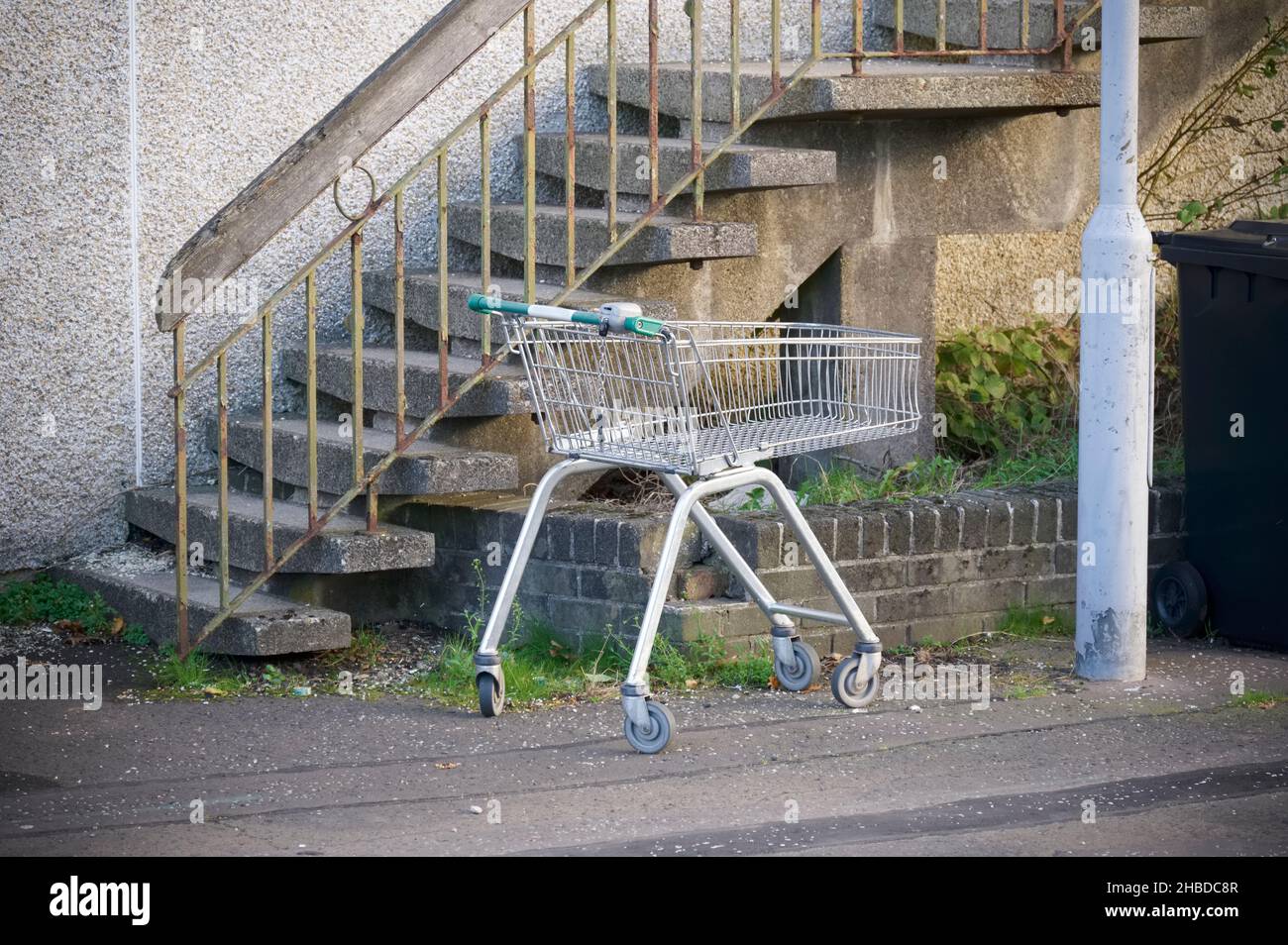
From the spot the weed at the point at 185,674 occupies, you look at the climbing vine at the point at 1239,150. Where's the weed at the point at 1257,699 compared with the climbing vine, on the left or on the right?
right

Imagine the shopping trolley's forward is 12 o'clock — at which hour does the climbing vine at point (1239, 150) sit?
The climbing vine is roughly at 12 o'clock from the shopping trolley.

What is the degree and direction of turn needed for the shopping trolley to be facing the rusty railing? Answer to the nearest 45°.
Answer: approximately 90° to its left

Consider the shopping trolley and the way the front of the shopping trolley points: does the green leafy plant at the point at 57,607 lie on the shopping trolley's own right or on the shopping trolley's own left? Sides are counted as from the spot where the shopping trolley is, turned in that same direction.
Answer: on the shopping trolley's own left

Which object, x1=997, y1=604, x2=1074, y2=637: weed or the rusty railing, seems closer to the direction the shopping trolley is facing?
the weed

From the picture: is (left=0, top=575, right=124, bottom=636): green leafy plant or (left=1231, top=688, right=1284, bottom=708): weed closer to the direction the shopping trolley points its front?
the weed

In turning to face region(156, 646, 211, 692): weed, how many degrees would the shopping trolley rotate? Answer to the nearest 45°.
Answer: approximately 135° to its left

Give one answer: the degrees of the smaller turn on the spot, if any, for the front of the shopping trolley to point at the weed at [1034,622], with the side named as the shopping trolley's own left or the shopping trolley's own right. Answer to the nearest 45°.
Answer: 0° — it already faces it

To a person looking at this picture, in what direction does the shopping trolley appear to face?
facing away from the viewer and to the right of the viewer

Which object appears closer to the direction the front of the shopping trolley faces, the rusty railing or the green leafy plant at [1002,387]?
the green leafy plant
